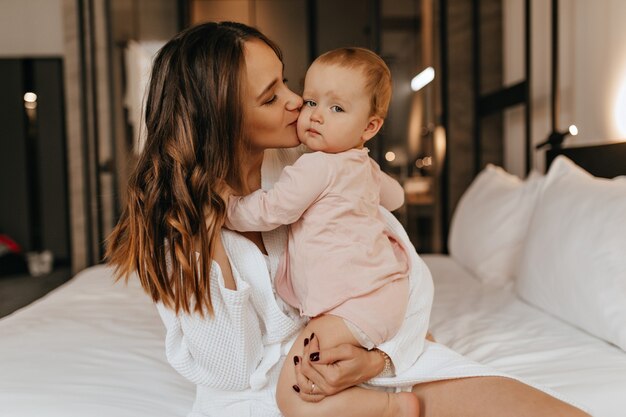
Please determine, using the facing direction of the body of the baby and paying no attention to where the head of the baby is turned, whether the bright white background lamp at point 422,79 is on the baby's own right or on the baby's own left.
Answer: on the baby's own right

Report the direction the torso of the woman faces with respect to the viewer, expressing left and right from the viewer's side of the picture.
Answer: facing to the right of the viewer

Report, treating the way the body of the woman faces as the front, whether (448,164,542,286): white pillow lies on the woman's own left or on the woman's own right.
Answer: on the woman's own left
